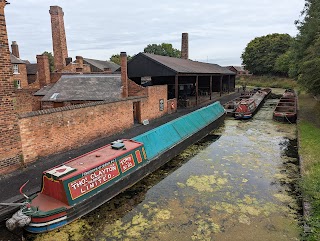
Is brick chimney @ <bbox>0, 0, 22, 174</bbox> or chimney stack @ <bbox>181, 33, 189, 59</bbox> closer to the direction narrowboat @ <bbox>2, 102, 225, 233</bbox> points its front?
the chimney stack

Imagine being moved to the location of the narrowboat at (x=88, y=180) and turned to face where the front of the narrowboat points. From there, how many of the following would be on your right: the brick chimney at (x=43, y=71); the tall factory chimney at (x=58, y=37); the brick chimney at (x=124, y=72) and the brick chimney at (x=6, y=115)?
0

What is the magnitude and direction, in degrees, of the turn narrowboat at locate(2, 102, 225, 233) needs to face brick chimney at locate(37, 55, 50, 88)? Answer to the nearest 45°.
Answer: approximately 45° to its left

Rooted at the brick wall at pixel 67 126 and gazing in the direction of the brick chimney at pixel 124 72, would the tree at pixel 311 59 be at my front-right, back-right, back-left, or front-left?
front-right

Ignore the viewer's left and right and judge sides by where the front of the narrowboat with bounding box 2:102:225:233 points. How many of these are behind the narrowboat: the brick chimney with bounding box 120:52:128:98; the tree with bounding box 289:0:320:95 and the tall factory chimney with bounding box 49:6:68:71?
0

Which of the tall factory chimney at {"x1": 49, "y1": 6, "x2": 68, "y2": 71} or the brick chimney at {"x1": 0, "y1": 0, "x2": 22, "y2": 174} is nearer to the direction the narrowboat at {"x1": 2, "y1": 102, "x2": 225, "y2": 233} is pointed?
the tall factory chimney

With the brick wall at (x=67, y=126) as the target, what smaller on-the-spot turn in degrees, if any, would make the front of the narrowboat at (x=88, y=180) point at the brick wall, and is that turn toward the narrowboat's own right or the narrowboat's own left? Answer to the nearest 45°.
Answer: approximately 45° to the narrowboat's own left

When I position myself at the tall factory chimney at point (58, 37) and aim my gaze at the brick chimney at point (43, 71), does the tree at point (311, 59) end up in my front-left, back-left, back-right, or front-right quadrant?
front-left

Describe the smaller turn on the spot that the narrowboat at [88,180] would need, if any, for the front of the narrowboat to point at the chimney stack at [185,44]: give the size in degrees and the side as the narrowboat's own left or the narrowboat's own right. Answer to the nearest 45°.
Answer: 0° — it already faces it

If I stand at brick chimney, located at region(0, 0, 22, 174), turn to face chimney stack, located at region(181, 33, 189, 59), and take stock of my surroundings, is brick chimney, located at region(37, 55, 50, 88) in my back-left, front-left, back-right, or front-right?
front-left

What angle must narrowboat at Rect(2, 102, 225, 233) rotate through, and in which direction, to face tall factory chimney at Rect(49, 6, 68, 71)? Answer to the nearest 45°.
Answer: approximately 45° to its left

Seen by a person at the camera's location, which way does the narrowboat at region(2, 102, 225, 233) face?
facing away from the viewer and to the right of the viewer

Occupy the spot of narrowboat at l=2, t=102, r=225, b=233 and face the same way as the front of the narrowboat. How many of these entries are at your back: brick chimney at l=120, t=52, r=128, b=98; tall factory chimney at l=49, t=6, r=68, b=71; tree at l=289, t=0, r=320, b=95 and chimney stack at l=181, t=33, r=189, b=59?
0

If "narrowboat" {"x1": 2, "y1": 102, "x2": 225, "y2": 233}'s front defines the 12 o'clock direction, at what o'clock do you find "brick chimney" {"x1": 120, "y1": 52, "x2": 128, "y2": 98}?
The brick chimney is roughly at 11 o'clock from the narrowboat.

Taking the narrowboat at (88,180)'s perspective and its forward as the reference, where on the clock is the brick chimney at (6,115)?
The brick chimney is roughly at 7 o'clock from the narrowboat.

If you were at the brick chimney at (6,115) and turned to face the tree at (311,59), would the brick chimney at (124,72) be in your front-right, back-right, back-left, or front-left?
front-left

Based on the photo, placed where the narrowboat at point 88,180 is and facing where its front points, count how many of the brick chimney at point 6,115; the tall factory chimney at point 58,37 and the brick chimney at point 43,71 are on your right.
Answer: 0
